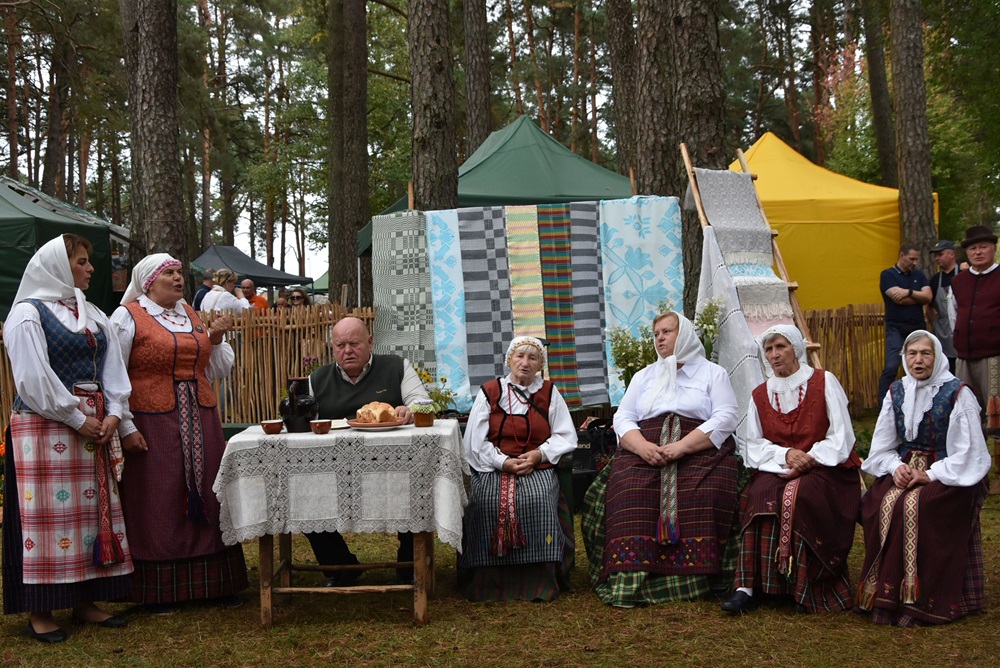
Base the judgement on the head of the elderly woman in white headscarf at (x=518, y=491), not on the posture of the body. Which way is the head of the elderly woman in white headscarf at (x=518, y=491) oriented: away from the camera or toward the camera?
toward the camera

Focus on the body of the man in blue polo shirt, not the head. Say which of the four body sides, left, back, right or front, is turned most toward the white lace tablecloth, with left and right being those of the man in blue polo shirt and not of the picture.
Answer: right

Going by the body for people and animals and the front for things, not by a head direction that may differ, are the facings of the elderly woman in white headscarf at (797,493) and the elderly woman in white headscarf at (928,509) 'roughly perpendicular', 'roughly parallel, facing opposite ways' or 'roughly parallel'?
roughly parallel

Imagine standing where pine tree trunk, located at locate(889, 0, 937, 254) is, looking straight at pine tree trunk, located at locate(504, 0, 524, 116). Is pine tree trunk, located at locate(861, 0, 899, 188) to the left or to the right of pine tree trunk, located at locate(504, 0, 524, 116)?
right

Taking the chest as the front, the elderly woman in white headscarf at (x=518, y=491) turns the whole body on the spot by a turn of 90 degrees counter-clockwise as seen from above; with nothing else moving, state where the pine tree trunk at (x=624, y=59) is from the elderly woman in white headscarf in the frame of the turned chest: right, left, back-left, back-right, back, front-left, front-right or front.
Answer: left

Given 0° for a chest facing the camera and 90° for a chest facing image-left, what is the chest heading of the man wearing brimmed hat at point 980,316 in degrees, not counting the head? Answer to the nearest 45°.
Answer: approximately 45°

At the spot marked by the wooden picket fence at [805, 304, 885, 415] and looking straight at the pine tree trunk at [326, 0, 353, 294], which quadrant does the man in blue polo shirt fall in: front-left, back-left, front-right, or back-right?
back-left

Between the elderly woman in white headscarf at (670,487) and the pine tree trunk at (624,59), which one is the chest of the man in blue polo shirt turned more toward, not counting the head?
the elderly woman in white headscarf

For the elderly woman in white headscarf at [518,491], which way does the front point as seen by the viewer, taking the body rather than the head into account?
toward the camera

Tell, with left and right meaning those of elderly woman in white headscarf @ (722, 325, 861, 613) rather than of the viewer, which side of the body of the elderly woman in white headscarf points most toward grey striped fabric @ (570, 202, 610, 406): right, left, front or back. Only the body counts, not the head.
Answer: right

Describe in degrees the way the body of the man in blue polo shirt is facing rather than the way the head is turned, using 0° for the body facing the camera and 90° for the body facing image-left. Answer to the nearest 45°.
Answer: approximately 315°

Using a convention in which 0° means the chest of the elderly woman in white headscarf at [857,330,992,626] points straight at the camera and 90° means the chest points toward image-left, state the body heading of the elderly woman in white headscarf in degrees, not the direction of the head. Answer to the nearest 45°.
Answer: approximately 45°

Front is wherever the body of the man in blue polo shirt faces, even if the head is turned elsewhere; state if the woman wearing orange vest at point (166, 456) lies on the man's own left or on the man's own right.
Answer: on the man's own right

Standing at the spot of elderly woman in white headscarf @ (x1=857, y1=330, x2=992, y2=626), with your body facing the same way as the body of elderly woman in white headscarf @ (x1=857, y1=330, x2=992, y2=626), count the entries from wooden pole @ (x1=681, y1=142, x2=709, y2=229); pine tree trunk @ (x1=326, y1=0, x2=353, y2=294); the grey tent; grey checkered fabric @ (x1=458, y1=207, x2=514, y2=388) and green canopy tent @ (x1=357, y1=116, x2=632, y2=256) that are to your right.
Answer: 5

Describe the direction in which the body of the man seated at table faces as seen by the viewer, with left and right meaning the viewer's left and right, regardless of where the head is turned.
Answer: facing the viewer

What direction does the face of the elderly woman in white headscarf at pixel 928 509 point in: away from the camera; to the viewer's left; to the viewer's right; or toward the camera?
toward the camera

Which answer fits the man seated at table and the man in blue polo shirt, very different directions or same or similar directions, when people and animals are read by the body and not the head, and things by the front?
same or similar directions
